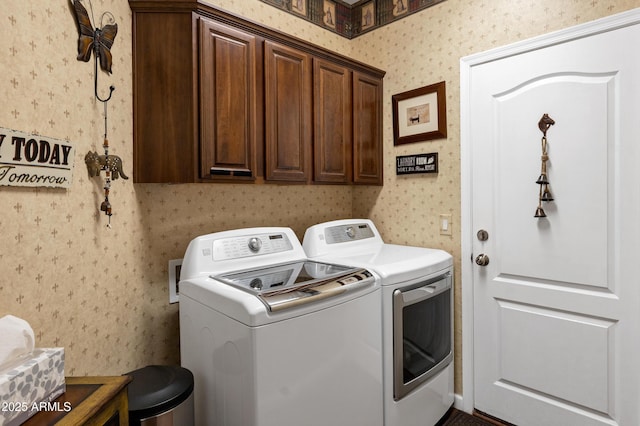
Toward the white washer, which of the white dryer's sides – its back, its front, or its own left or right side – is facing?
right

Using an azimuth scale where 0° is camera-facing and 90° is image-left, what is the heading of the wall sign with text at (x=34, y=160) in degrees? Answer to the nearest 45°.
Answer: approximately 315°

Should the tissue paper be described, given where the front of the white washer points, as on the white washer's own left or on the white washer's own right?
on the white washer's own right

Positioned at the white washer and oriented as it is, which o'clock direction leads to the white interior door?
The white interior door is roughly at 10 o'clock from the white washer.

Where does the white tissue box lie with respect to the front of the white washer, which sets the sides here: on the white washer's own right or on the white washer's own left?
on the white washer's own right

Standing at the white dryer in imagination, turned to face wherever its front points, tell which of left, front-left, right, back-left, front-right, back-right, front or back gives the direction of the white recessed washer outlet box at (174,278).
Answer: back-right

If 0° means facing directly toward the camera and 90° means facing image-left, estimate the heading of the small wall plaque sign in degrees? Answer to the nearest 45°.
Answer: approximately 45°

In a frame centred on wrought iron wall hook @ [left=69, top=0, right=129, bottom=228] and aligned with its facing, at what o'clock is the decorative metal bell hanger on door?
The decorative metal bell hanger on door is roughly at 11 o'clock from the wrought iron wall hook.

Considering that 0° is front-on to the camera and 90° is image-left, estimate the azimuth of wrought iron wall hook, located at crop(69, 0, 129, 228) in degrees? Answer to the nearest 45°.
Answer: approximately 315°
